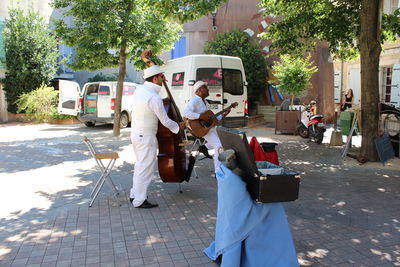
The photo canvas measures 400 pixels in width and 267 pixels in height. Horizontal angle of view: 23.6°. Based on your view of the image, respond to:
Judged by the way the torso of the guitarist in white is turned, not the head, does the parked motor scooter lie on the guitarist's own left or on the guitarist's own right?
on the guitarist's own left

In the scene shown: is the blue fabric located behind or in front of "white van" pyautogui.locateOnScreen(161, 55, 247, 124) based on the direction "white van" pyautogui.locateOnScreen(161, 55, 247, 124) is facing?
behind

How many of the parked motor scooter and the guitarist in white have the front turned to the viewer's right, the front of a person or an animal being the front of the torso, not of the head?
1

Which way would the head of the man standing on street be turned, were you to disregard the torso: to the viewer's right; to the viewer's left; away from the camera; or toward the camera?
to the viewer's right

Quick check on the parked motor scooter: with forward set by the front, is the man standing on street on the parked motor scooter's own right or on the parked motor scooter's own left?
on the parked motor scooter's own left

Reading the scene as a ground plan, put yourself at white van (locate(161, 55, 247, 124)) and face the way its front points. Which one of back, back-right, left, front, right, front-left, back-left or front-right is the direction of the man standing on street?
back-left
